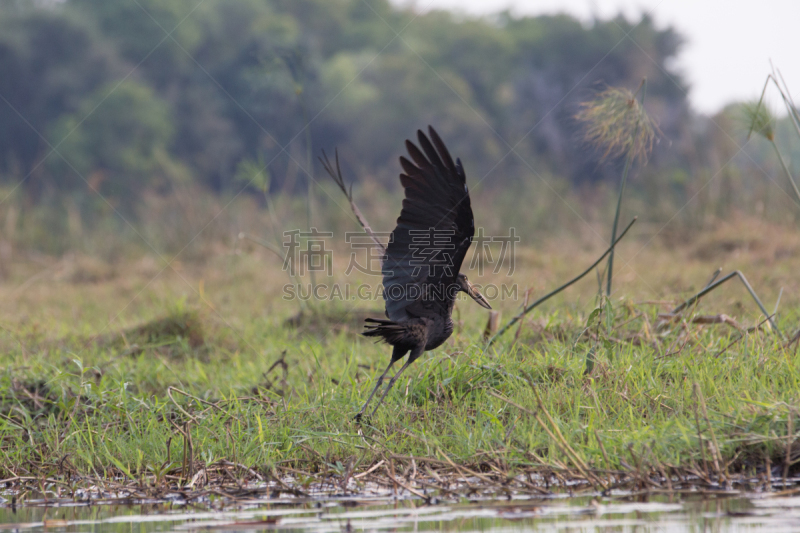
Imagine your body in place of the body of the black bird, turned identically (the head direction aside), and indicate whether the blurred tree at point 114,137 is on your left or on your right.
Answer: on your left

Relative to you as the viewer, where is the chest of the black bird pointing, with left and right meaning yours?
facing to the right of the viewer

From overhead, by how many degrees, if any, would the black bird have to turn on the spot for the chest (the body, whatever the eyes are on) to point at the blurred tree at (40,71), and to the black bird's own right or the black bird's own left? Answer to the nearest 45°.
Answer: approximately 135° to the black bird's own left
